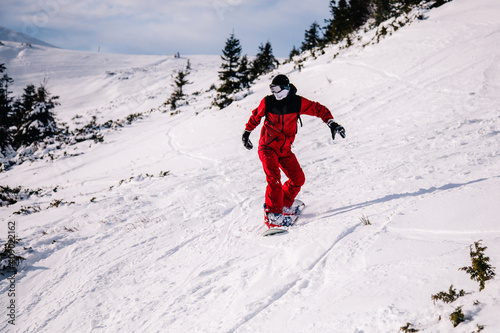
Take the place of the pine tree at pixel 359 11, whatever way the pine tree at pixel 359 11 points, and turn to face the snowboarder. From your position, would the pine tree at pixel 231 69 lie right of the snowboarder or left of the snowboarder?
right

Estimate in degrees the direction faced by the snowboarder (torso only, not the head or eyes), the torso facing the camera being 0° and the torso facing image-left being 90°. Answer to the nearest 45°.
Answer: approximately 0°

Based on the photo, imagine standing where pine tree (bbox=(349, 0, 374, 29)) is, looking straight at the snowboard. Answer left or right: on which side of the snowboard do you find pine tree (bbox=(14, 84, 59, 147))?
right

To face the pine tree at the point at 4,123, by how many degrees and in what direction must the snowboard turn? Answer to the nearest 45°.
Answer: approximately 90° to its right

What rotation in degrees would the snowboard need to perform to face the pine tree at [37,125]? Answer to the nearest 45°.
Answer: approximately 90° to its right

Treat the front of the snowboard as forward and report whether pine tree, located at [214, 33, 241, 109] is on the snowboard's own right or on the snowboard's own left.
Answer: on the snowboard's own right
